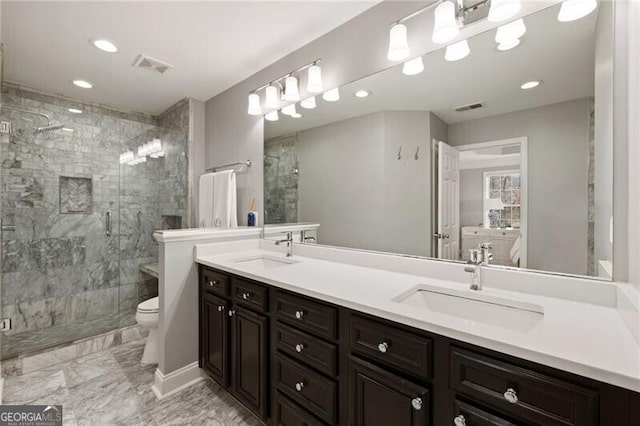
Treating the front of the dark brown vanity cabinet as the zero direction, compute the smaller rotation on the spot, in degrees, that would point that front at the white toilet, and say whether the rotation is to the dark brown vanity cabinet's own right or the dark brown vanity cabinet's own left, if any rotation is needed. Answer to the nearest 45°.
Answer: approximately 45° to the dark brown vanity cabinet's own right

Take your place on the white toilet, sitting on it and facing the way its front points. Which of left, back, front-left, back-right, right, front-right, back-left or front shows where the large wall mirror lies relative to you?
back-left

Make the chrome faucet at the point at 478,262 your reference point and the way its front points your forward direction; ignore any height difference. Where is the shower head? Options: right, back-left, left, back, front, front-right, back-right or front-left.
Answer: front-right

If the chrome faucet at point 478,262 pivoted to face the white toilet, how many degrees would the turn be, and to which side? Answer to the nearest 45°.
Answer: approximately 45° to its right

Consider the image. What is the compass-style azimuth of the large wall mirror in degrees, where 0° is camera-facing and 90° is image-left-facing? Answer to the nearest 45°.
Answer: approximately 45°

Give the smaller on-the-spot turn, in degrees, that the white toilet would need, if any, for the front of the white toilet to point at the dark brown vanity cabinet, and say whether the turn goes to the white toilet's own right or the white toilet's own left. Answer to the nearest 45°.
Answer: approximately 90° to the white toilet's own left

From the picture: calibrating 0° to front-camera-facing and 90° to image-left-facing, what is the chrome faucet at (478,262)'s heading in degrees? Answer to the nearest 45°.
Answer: approximately 45°
